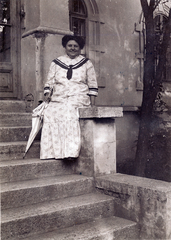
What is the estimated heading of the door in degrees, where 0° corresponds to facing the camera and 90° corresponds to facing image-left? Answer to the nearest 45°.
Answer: approximately 0°

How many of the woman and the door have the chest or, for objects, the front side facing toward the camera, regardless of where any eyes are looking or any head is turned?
2

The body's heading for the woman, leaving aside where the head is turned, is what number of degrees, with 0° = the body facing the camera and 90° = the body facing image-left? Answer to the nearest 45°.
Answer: approximately 0°

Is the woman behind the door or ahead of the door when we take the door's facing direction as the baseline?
ahead

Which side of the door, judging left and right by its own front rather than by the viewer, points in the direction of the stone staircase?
front

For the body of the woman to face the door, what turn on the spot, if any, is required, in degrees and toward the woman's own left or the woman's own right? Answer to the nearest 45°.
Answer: approximately 135° to the woman's own right
